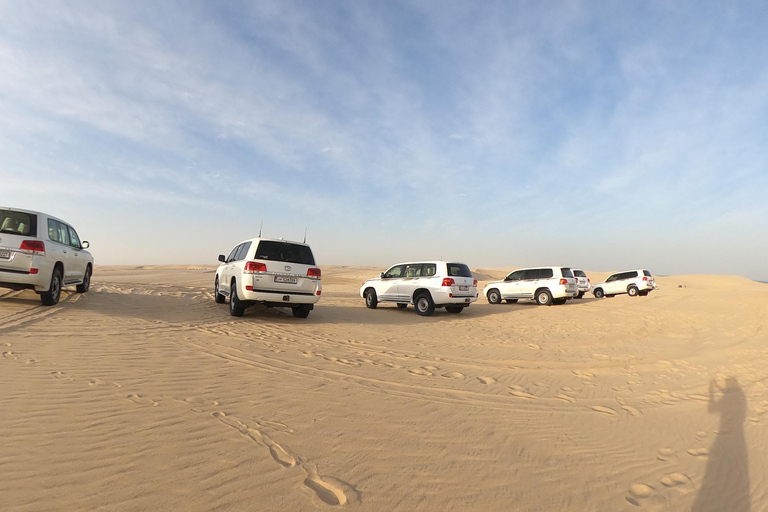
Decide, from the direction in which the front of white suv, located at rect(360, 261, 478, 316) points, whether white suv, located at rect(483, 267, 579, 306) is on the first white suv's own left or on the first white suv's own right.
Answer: on the first white suv's own right

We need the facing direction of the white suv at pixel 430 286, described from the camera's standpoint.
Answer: facing away from the viewer and to the left of the viewer

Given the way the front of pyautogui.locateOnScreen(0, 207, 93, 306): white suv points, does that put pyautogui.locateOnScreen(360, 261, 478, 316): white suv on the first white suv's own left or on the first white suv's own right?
on the first white suv's own right

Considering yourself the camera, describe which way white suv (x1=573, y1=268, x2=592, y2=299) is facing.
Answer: facing away from the viewer and to the left of the viewer

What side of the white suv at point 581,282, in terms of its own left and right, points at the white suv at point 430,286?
left

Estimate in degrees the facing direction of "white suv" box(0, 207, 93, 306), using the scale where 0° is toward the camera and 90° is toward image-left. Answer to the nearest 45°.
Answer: approximately 225°
